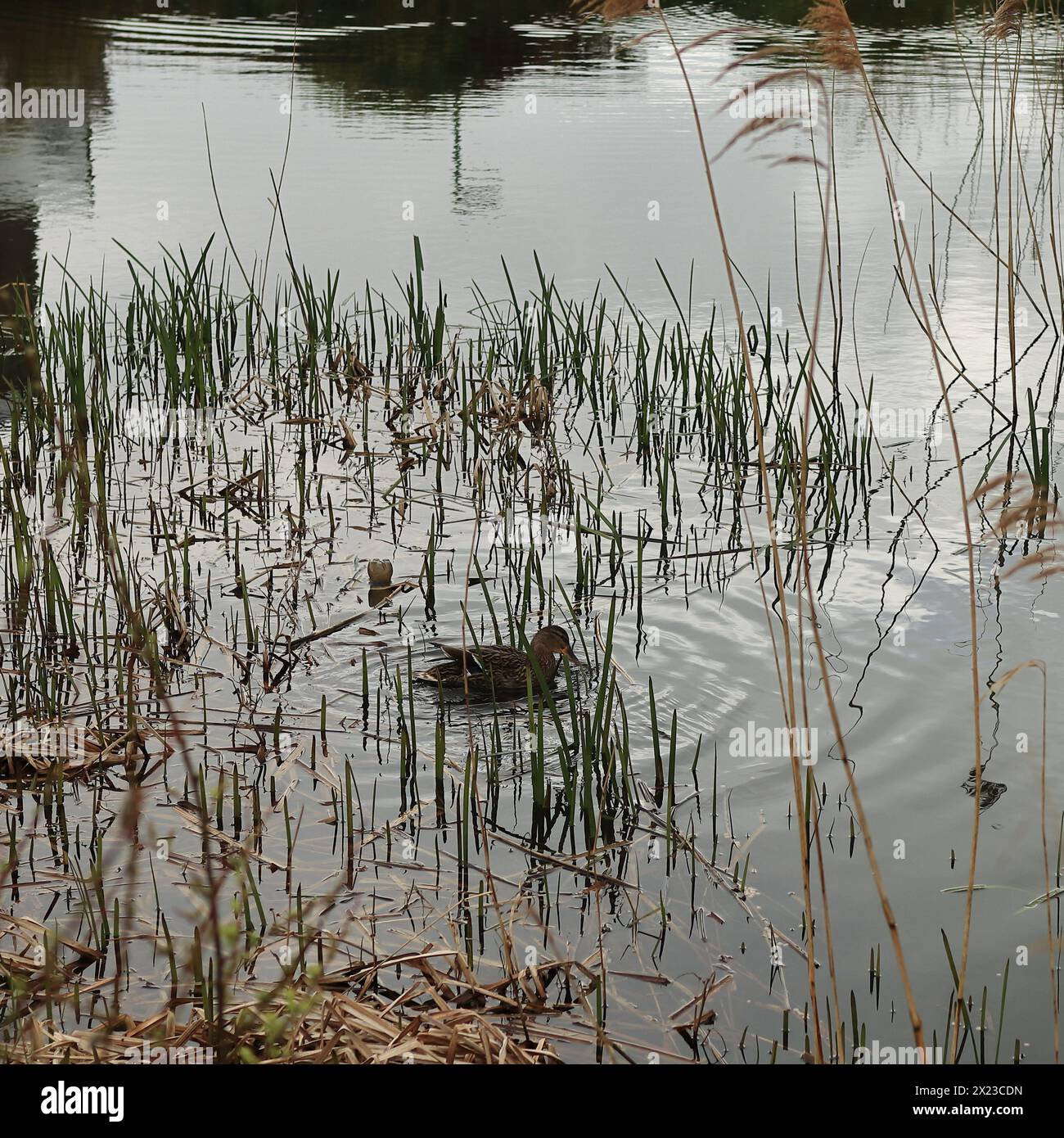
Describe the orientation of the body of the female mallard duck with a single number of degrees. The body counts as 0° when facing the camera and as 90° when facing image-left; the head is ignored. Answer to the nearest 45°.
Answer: approximately 270°
